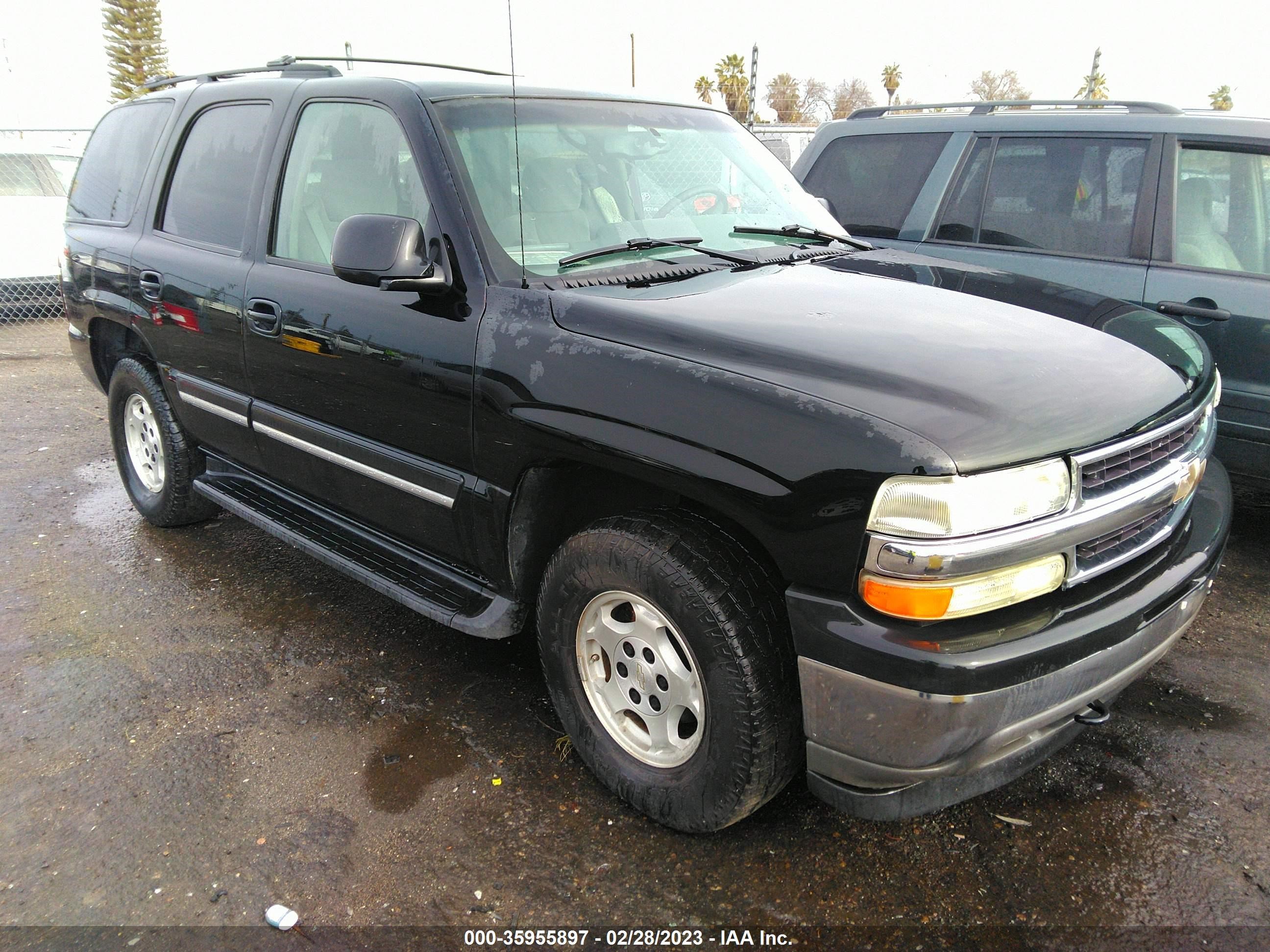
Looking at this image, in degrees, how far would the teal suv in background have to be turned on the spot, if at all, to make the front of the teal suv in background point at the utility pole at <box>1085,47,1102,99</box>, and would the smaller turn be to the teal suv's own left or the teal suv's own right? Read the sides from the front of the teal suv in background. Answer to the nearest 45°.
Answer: approximately 90° to the teal suv's own left

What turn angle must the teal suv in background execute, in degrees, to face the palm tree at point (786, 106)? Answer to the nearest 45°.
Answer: approximately 90° to its left

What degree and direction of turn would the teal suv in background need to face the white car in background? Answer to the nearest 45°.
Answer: approximately 180°

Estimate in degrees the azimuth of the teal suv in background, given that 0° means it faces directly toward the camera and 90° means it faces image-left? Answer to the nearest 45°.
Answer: approximately 270°

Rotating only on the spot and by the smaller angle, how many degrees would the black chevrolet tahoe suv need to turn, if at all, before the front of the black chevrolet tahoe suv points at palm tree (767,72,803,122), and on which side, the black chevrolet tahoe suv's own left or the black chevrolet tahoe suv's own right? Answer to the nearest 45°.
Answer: approximately 135° to the black chevrolet tahoe suv's own left

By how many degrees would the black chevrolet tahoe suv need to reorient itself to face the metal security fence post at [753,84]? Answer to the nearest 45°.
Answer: approximately 135° to its left

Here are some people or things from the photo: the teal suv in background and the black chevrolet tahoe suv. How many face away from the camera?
0

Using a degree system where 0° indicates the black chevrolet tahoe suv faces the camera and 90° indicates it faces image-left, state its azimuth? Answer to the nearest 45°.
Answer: approximately 315°

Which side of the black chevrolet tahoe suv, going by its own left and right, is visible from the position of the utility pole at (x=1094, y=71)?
left

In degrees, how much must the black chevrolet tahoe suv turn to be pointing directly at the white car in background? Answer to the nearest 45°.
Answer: approximately 180°
